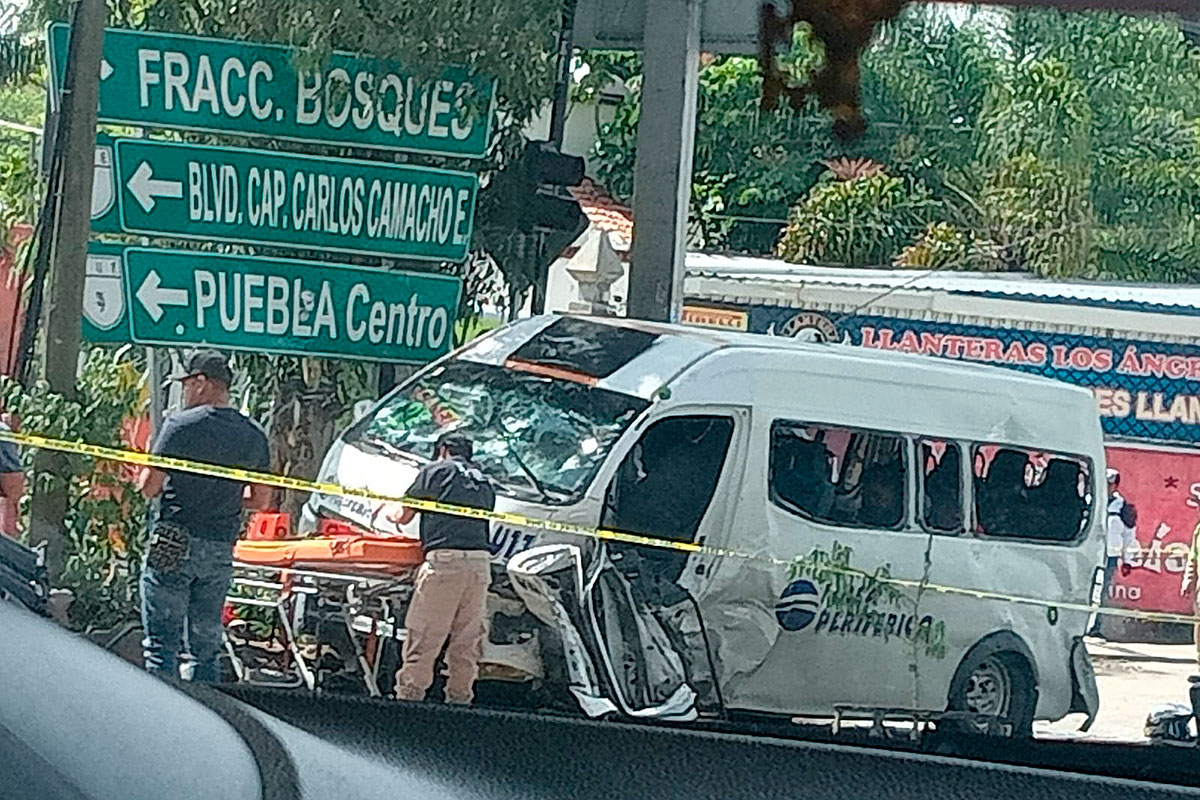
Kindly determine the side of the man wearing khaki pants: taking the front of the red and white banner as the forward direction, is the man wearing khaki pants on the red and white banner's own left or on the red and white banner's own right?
on the red and white banner's own right

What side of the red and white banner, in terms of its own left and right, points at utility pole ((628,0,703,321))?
right

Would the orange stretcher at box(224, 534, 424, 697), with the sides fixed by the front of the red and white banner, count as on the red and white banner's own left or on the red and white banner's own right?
on the red and white banner's own right

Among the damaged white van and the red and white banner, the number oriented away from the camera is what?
0

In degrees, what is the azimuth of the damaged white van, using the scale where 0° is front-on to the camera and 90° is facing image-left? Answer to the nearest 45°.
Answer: approximately 45°

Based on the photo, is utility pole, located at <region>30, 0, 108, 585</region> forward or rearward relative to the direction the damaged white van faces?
forward

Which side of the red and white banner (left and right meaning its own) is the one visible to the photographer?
front
